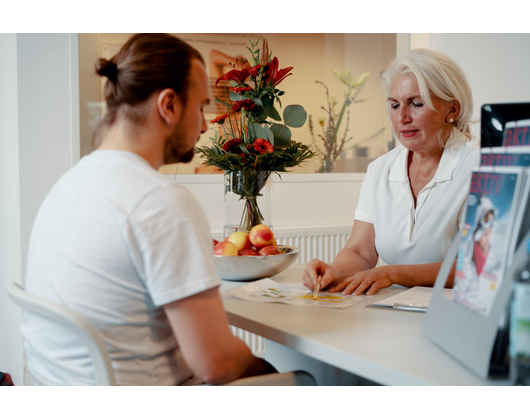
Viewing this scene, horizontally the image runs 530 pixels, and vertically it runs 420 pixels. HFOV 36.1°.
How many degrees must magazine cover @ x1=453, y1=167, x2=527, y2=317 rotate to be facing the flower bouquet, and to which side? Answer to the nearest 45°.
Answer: approximately 90° to its right

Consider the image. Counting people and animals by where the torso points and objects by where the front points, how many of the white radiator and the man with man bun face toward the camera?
1

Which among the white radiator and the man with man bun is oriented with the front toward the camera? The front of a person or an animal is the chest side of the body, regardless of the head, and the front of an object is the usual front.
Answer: the white radiator

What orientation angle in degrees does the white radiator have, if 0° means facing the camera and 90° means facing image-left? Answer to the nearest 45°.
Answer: approximately 0°

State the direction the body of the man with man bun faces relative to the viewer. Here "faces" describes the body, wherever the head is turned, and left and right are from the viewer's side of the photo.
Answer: facing away from the viewer and to the right of the viewer

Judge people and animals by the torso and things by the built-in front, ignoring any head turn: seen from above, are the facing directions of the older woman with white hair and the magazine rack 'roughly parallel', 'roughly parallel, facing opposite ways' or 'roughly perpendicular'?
roughly parallel

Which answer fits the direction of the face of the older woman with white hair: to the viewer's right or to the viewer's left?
to the viewer's left

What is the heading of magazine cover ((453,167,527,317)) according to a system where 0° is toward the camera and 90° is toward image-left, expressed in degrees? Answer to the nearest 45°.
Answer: approximately 45°
